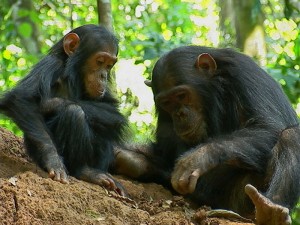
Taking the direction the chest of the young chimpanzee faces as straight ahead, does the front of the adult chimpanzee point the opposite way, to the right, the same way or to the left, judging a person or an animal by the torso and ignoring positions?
to the right

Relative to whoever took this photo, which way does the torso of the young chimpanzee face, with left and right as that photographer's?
facing the viewer and to the right of the viewer

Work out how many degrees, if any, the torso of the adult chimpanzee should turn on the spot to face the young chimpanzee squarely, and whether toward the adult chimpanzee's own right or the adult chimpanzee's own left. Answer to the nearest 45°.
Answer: approximately 45° to the adult chimpanzee's own right

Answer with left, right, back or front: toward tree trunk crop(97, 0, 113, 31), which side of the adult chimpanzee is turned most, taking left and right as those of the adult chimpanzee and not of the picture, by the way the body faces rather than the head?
right

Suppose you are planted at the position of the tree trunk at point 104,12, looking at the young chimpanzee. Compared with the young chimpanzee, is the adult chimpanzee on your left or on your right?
left

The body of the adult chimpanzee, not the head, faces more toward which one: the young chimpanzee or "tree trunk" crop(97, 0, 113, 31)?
the young chimpanzee

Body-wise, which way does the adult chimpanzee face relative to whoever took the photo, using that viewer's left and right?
facing the viewer and to the left of the viewer
